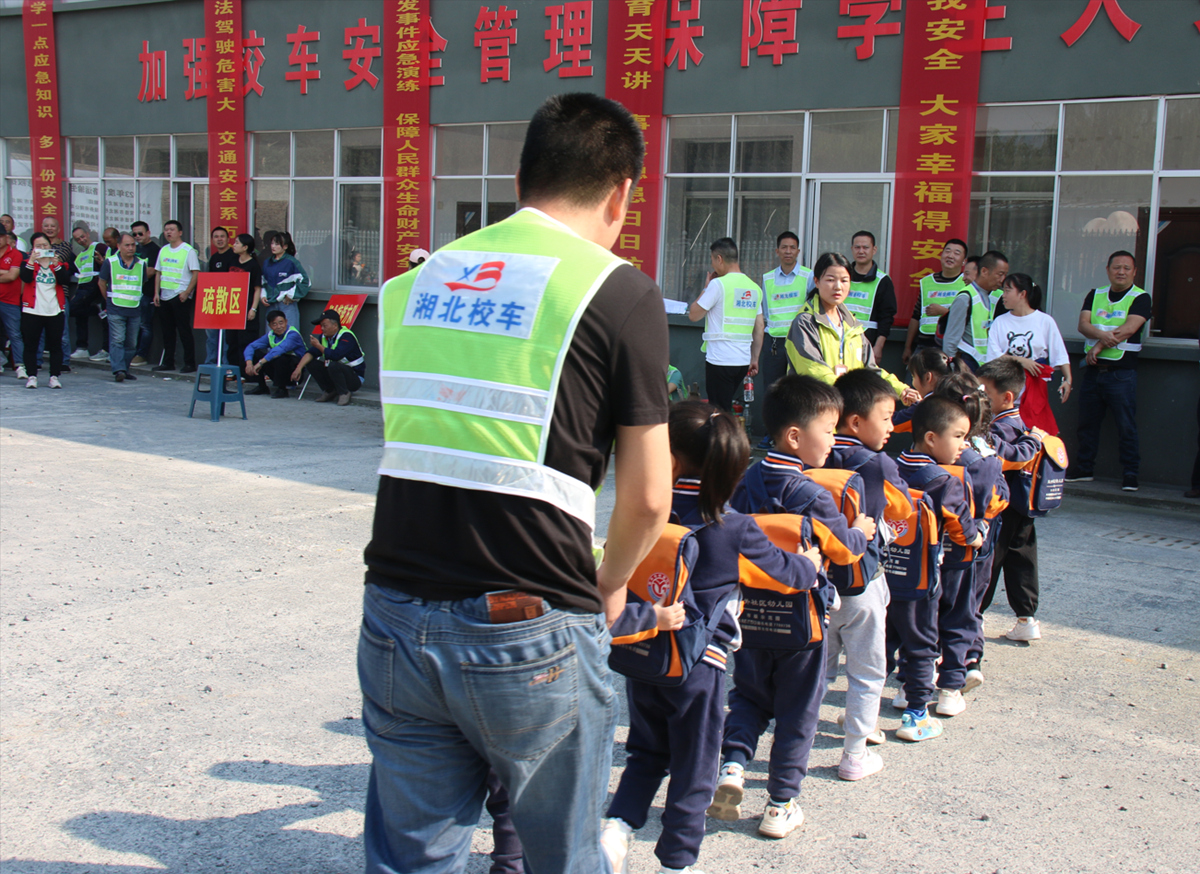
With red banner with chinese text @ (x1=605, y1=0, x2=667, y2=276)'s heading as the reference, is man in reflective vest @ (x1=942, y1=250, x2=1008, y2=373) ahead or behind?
ahead

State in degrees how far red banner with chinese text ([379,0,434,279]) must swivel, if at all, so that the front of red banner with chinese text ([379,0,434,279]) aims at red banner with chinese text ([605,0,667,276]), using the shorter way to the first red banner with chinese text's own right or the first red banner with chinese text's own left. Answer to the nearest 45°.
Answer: approximately 45° to the first red banner with chinese text's own left

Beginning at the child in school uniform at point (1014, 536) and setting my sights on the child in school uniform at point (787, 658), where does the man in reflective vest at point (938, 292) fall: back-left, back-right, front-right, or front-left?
back-right

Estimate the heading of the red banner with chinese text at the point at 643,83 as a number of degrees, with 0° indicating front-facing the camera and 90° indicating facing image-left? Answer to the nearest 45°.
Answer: approximately 0°

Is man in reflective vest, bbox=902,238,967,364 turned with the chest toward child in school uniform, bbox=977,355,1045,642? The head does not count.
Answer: yes

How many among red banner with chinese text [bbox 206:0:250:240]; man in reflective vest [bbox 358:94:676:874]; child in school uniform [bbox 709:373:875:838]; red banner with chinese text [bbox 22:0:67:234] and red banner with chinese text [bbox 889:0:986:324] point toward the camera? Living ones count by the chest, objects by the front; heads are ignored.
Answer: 3

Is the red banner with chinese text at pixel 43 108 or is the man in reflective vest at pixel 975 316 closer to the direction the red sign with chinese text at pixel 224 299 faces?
the man in reflective vest

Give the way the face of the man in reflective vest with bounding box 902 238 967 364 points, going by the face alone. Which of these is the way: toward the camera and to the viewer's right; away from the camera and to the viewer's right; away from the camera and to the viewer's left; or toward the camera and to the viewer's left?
toward the camera and to the viewer's left

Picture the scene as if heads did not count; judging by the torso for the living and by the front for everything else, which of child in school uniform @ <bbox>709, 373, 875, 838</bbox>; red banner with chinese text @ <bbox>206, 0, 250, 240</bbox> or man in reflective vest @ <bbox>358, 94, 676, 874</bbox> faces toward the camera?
the red banner with chinese text

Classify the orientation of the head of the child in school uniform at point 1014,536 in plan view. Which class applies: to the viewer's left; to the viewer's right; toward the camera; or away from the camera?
to the viewer's left

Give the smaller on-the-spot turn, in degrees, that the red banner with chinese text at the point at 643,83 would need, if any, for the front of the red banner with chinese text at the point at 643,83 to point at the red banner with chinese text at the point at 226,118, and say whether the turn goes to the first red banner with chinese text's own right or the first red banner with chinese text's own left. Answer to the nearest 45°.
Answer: approximately 135° to the first red banner with chinese text's own right
